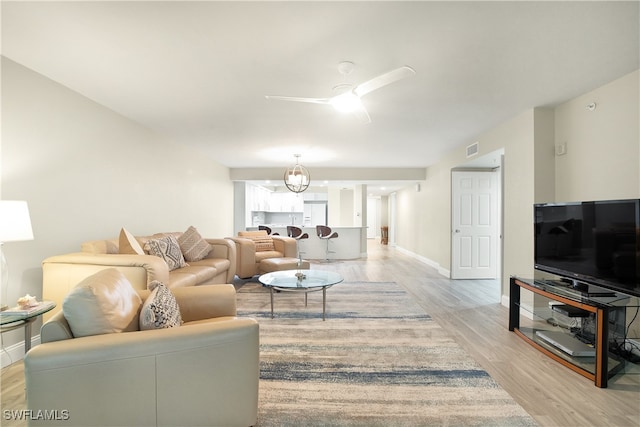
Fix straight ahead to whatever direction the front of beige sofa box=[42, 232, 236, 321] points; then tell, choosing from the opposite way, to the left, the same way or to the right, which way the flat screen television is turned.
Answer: the opposite way

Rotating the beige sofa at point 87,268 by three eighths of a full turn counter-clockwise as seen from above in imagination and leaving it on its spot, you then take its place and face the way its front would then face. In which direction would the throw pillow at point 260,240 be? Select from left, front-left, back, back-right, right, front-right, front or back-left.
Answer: front-right

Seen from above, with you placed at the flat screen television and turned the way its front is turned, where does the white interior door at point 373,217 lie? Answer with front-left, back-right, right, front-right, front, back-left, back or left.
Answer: right

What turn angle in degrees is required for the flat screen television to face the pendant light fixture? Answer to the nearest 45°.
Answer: approximately 45° to its right

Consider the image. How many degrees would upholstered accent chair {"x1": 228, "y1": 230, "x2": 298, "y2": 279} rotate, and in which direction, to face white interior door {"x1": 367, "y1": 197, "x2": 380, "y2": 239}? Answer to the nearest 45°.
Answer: approximately 90° to its left

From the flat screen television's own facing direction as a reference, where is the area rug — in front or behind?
in front

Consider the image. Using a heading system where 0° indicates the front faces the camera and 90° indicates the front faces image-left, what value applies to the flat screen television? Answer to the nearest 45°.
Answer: approximately 45°

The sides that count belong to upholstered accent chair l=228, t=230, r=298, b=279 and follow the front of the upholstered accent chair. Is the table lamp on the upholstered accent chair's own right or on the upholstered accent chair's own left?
on the upholstered accent chair's own right

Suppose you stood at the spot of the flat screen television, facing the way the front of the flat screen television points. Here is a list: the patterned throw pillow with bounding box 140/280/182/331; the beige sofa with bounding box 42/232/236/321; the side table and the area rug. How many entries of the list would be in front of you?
4

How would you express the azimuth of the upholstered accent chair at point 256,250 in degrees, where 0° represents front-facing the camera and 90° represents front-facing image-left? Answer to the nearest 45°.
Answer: approximately 315°

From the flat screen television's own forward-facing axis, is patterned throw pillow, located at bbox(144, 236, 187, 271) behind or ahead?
ahead

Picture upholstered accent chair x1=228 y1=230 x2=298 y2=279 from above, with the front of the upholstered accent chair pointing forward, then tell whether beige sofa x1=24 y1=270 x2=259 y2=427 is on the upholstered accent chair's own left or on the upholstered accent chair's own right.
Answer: on the upholstered accent chair's own right

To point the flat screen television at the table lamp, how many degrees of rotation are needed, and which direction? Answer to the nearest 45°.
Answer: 0° — it already faces it
